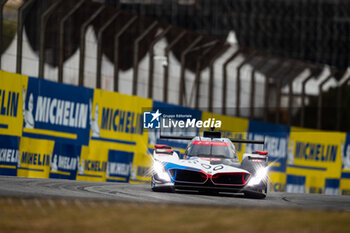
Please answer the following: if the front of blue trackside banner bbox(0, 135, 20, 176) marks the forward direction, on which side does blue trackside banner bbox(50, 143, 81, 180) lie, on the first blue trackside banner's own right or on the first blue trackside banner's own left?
on the first blue trackside banner's own left

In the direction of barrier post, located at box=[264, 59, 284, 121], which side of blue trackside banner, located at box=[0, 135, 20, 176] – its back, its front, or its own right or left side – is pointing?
left

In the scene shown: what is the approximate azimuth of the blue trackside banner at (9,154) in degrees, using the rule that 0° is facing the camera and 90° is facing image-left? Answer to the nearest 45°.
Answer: approximately 315°

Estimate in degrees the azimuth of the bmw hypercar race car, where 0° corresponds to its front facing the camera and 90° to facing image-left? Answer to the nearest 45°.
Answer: approximately 0°

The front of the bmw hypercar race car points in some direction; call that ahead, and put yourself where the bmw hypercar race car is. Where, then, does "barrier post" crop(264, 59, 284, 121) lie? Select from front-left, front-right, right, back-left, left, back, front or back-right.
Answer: back

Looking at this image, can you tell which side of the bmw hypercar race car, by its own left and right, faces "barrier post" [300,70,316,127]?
back

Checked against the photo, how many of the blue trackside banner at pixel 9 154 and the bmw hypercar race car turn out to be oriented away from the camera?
0

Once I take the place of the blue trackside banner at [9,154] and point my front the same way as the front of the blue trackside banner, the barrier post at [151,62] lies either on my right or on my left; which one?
on my left
